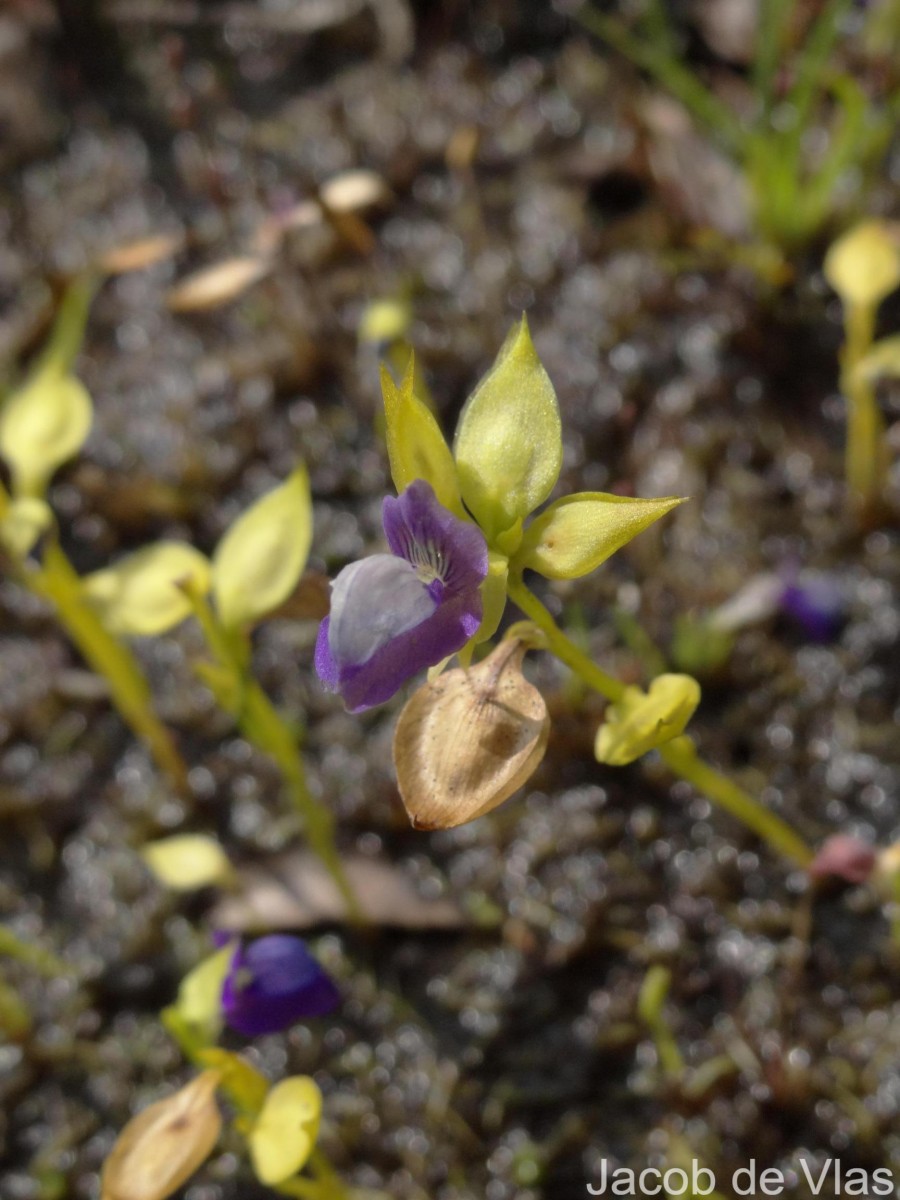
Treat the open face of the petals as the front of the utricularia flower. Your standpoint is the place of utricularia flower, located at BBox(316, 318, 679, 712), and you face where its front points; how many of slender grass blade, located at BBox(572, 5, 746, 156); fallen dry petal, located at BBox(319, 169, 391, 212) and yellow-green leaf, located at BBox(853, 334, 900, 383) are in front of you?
0

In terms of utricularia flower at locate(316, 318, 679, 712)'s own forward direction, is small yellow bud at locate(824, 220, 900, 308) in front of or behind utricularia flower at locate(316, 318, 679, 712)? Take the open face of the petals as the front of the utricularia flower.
behind

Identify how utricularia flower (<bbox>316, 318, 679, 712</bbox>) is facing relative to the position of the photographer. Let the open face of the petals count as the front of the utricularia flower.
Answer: facing the viewer and to the left of the viewer

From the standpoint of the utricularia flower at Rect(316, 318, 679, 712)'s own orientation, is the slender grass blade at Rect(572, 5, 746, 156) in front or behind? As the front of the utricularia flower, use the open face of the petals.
behind

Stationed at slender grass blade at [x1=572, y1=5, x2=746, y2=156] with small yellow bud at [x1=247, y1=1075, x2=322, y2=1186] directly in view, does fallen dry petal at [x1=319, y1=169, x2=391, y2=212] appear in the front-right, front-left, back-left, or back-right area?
front-right
